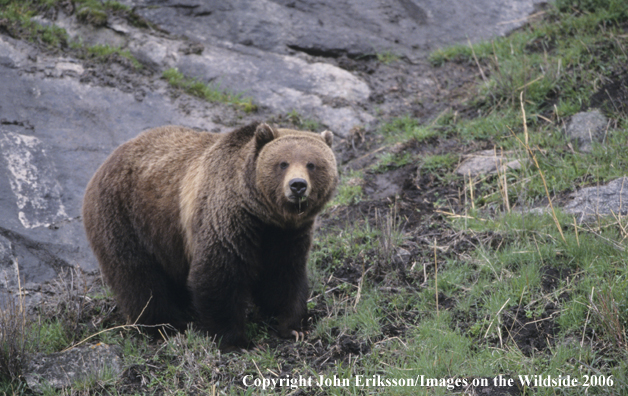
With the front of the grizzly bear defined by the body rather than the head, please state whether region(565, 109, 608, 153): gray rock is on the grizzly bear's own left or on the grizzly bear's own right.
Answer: on the grizzly bear's own left

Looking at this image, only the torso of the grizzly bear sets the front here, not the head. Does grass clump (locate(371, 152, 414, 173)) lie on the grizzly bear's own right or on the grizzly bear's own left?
on the grizzly bear's own left

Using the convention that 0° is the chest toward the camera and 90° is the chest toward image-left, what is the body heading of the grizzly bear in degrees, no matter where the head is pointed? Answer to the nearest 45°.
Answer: approximately 315°

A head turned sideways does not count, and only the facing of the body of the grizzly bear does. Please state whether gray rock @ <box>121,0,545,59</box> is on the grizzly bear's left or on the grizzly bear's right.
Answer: on the grizzly bear's left

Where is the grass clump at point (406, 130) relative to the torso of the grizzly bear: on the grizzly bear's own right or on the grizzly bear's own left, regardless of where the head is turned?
on the grizzly bear's own left

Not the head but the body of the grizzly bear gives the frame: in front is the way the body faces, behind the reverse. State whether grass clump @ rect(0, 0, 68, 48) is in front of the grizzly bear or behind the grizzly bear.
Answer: behind

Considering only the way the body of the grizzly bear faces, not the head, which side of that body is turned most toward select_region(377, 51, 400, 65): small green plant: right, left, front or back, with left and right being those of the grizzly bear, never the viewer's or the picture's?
left
